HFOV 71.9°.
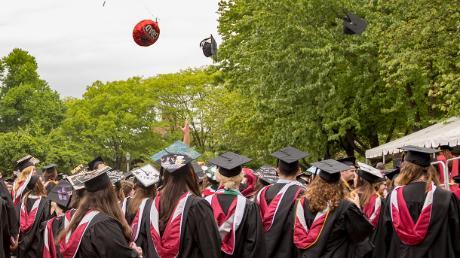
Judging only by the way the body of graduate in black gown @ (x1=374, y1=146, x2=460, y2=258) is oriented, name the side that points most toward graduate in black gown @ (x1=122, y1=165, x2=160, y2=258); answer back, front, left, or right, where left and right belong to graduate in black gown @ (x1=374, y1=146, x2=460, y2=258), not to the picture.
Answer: left

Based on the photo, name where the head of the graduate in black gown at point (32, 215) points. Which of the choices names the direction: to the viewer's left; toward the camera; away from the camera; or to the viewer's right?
away from the camera

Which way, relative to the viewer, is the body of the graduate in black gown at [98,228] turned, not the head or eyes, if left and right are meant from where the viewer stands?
facing away from the viewer and to the right of the viewer

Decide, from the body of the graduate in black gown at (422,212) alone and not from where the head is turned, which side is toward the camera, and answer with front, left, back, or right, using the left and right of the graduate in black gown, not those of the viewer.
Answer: back

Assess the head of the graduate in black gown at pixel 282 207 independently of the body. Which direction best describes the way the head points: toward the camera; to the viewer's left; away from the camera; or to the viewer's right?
away from the camera

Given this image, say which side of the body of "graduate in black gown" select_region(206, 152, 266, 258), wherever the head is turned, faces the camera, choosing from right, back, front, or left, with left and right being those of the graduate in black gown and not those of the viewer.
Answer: back

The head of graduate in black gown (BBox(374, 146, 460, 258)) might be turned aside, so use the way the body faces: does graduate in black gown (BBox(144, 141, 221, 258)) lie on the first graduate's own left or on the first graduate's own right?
on the first graduate's own left

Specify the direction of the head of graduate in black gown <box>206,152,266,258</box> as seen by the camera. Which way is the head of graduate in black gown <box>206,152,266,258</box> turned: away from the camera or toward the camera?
away from the camera

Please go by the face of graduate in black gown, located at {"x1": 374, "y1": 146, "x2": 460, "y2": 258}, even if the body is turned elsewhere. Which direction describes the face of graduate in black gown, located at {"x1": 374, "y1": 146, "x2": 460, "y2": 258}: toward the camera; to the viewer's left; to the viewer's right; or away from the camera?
away from the camera

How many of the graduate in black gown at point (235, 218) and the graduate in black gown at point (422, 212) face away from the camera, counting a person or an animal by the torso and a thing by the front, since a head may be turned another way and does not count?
2
